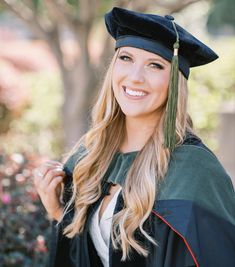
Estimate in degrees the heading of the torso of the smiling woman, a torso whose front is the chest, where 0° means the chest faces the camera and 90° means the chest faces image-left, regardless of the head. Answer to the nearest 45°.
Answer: approximately 45°

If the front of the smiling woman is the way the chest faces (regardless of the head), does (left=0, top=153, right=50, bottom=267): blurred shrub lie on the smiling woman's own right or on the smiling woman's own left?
on the smiling woman's own right
